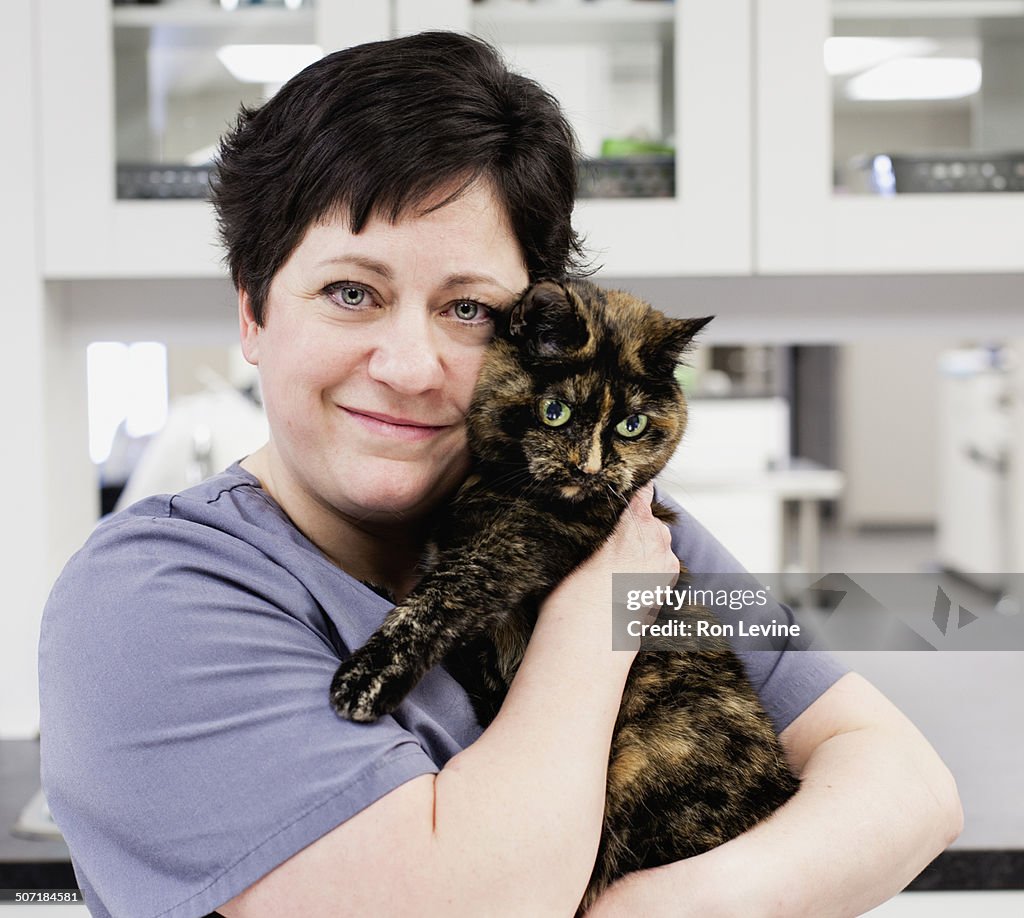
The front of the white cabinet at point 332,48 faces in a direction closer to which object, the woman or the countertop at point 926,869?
the woman
